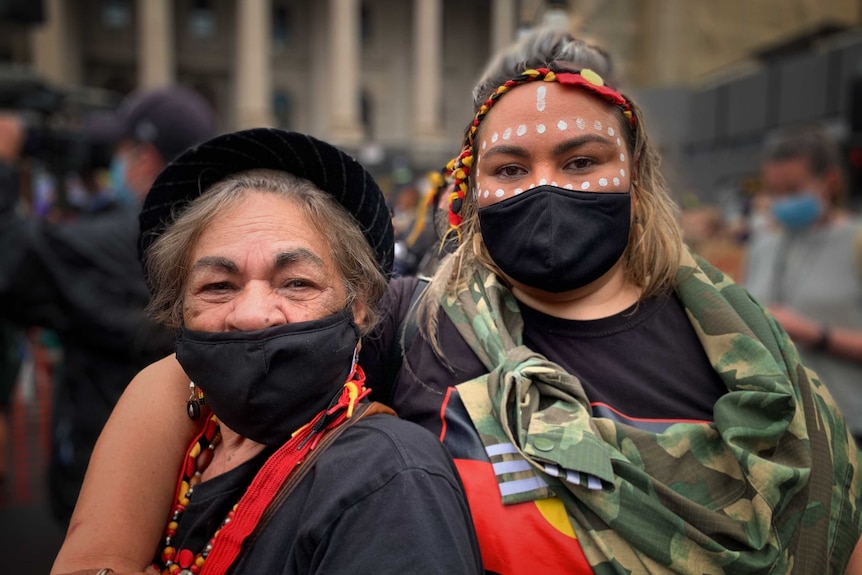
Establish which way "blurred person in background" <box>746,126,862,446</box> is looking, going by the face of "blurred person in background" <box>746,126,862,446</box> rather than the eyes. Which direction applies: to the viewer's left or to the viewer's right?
to the viewer's left

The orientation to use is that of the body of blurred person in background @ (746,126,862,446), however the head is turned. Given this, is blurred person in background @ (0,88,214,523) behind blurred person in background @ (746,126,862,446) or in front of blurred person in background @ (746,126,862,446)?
in front

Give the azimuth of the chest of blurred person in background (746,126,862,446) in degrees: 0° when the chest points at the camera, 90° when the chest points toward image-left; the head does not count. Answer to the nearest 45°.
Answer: approximately 45°

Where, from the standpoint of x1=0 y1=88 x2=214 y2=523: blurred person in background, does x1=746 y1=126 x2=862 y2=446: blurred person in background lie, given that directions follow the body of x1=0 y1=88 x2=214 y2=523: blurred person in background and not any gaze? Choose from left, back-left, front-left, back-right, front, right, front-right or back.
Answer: back

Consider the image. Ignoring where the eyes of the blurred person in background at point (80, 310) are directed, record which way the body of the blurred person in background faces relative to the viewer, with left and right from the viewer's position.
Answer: facing to the left of the viewer
